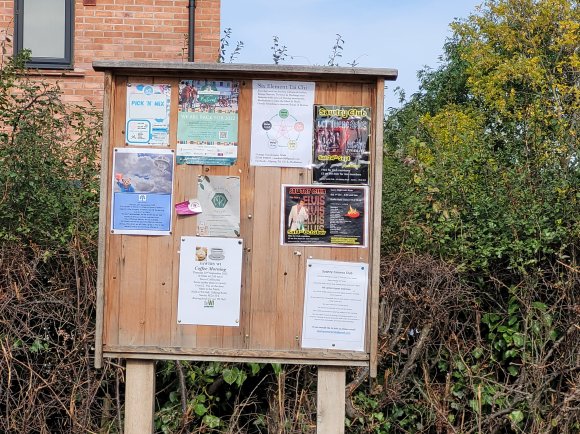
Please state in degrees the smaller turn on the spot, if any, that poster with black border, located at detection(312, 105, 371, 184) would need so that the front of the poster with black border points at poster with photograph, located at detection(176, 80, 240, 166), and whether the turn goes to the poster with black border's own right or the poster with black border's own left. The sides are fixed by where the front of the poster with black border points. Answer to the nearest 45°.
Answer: approximately 90° to the poster with black border's own right

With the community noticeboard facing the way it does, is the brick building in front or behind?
behind

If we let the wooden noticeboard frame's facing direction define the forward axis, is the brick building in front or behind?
behind
